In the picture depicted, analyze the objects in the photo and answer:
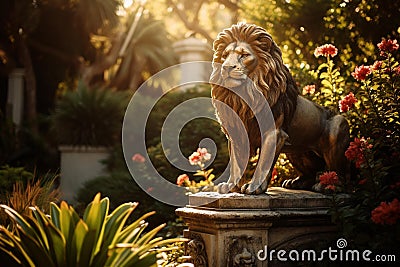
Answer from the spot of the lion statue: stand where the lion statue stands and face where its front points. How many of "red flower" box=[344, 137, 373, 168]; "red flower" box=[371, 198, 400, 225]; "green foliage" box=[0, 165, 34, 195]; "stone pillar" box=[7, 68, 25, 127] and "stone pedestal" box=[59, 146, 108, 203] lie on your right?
3

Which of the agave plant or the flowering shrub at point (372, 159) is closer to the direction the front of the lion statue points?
the agave plant

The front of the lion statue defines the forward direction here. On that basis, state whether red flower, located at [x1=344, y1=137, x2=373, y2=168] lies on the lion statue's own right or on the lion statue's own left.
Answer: on the lion statue's own left

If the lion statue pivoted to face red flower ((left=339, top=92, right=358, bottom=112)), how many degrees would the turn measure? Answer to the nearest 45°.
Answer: approximately 180°

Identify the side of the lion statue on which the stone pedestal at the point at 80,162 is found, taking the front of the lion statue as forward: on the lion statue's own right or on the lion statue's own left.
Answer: on the lion statue's own right

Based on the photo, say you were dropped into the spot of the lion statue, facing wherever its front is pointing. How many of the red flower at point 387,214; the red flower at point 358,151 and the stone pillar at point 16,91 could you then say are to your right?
1

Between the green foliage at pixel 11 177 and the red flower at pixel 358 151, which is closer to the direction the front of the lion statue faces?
the green foliage

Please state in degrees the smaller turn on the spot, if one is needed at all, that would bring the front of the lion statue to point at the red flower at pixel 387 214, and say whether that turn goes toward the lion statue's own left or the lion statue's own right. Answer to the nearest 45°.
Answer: approximately 90° to the lion statue's own left

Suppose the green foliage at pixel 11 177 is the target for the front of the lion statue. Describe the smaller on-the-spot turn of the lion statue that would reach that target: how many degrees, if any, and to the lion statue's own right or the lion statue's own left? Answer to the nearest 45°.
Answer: approximately 90° to the lion statue's own right

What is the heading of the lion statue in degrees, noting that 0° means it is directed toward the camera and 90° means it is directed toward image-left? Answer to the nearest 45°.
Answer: approximately 45°

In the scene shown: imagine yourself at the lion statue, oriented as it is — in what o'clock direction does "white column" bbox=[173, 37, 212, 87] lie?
The white column is roughly at 4 o'clock from the lion statue.

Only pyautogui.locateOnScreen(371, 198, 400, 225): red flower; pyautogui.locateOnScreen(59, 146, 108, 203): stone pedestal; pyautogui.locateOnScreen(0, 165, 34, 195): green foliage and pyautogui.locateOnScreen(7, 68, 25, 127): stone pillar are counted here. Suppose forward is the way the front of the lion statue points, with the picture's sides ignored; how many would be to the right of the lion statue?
3

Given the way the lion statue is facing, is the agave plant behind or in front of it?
in front
